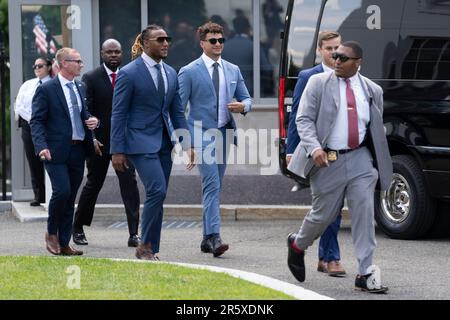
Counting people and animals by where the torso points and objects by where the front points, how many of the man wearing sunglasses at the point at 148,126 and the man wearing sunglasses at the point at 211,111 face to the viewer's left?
0

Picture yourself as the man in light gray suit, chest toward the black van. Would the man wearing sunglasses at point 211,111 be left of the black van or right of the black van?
left

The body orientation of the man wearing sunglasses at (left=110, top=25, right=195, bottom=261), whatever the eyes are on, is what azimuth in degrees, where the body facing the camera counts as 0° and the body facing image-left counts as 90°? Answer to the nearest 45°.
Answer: approximately 315°

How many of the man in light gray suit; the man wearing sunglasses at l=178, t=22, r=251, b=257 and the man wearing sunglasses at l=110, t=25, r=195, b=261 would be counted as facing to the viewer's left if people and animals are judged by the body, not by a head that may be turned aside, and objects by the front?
0

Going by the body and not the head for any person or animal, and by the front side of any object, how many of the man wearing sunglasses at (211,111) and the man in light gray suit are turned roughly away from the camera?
0

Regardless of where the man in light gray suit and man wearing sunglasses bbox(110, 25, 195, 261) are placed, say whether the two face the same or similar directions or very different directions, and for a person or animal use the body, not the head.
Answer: same or similar directions

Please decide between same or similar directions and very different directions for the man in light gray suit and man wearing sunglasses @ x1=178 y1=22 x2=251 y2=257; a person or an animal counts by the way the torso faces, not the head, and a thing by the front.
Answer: same or similar directions

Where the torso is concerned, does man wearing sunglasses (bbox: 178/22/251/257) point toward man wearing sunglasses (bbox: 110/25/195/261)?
no

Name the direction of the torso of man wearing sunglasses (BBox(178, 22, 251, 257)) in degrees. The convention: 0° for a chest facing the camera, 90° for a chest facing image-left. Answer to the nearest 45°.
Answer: approximately 315°

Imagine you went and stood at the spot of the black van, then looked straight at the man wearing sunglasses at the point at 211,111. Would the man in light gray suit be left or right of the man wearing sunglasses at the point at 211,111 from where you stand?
left

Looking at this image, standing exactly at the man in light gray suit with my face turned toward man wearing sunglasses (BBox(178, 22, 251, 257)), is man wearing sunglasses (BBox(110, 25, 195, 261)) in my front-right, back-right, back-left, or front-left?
front-left

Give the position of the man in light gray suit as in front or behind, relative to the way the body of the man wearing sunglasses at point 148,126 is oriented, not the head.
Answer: in front

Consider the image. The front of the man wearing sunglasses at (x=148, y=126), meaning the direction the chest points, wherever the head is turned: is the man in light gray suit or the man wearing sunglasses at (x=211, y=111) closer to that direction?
the man in light gray suit

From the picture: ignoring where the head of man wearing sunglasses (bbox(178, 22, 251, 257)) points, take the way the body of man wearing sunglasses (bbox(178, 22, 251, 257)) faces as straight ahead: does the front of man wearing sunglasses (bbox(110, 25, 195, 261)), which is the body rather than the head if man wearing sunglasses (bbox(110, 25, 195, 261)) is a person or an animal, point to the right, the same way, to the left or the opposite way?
the same way

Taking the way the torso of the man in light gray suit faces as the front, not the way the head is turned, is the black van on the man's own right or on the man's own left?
on the man's own left
